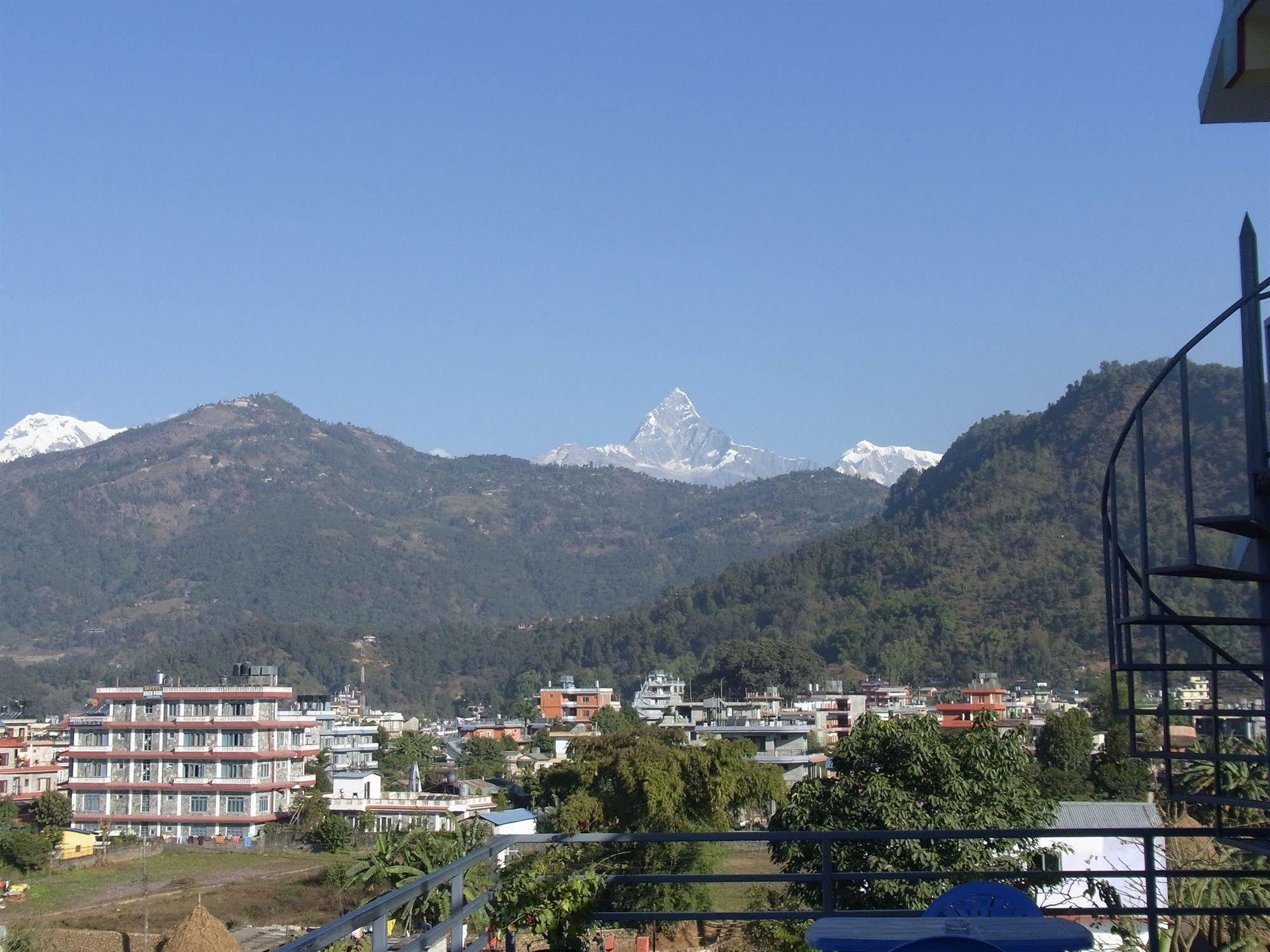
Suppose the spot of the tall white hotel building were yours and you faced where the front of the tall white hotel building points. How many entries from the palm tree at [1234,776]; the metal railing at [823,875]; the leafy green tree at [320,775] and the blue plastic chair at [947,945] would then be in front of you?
3

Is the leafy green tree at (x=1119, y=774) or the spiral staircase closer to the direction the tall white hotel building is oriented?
the spiral staircase

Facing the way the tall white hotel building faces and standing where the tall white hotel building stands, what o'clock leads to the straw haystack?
The straw haystack is roughly at 12 o'clock from the tall white hotel building.

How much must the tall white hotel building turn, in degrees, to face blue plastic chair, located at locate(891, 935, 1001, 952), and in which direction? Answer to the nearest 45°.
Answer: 0° — it already faces it

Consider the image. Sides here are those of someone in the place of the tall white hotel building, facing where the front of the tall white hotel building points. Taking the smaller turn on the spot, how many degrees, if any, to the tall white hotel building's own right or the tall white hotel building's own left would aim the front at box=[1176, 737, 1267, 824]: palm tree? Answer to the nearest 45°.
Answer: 0° — it already faces it

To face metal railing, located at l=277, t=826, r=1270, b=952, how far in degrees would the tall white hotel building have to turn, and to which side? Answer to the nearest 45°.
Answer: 0° — it already faces it

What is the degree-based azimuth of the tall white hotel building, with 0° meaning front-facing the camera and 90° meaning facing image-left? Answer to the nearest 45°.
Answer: approximately 0°

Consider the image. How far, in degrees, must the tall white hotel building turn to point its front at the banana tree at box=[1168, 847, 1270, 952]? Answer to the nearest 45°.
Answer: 0° — it already faces it

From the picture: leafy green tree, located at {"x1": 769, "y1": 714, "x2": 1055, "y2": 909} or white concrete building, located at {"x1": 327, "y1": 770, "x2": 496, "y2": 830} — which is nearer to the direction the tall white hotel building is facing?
the leafy green tree

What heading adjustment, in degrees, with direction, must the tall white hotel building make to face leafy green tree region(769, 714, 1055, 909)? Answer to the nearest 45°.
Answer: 0° — it already faces it

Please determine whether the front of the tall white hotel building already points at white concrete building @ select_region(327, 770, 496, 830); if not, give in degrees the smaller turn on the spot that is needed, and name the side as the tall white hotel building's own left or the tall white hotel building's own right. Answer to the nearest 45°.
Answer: approximately 45° to the tall white hotel building's own left

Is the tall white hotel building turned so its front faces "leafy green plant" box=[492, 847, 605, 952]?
yes
